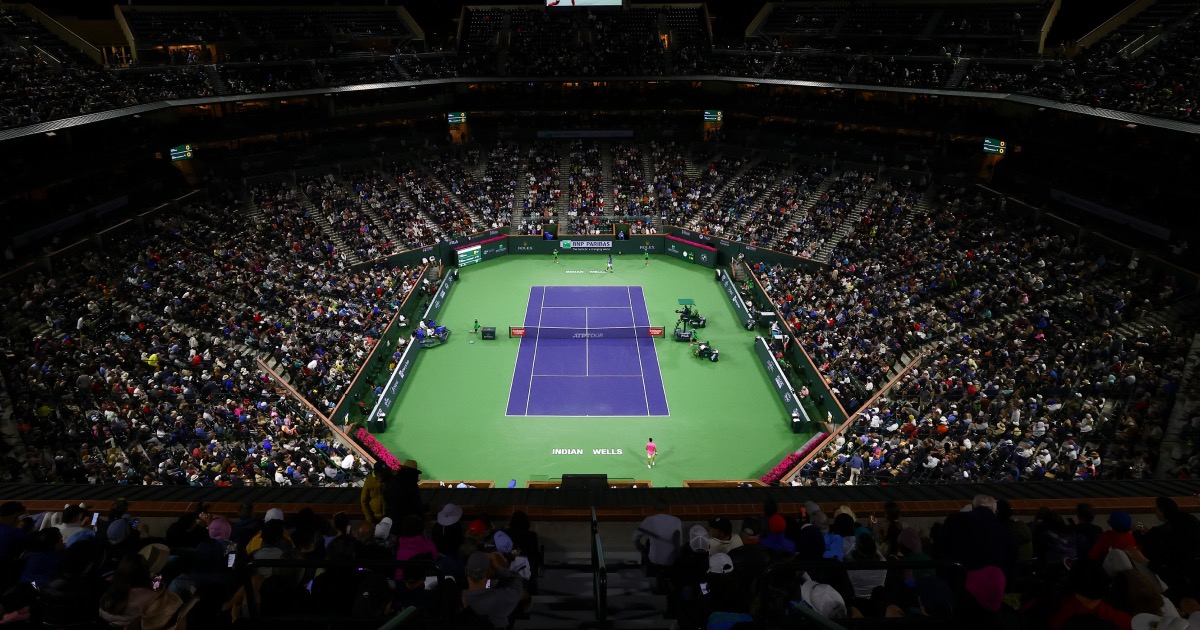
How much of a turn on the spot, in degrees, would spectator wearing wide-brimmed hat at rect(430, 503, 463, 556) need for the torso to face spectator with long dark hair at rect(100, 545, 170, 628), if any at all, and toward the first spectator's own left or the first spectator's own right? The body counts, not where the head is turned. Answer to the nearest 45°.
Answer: approximately 135° to the first spectator's own left

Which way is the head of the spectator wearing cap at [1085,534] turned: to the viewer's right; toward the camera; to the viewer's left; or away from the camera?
away from the camera

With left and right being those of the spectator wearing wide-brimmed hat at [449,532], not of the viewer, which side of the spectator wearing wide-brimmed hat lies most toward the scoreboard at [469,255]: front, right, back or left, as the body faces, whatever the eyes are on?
front

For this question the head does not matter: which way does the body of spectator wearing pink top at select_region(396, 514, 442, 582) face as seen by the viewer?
away from the camera

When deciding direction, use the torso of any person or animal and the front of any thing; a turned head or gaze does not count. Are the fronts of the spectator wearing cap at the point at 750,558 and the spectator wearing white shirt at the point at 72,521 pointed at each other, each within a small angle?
no

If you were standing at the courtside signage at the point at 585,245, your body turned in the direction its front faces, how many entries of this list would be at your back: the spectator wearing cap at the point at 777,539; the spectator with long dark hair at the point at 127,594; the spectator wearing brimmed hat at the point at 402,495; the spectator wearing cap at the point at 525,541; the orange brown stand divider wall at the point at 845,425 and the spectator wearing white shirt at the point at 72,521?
0

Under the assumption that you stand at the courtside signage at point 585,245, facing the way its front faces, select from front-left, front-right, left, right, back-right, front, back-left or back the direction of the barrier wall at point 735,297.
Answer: front-left

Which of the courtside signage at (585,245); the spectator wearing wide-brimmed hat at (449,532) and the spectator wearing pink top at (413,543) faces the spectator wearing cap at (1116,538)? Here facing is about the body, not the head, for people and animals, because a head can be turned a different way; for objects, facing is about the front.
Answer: the courtside signage

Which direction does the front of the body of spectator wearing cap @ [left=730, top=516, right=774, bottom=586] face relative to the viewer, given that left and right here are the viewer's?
facing away from the viewer

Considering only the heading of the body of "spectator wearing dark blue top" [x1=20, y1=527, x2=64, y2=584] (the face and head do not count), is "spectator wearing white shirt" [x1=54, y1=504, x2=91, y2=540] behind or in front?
in front

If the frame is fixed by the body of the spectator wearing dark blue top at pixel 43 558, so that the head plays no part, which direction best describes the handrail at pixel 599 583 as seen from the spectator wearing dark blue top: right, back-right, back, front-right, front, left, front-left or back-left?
right

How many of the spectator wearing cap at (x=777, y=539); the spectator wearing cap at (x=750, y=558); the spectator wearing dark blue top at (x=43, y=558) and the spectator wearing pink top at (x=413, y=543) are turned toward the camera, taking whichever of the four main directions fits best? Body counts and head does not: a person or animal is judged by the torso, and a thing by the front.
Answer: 0

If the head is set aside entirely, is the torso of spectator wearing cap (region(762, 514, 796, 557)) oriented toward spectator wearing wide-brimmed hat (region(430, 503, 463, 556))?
no

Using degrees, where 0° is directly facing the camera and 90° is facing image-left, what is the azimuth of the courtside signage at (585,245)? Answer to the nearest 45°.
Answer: approximately 0°

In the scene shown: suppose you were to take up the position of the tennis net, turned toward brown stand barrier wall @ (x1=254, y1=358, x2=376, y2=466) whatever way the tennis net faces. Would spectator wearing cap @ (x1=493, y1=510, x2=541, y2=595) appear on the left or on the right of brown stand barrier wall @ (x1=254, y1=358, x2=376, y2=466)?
left

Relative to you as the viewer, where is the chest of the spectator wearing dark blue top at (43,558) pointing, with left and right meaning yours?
facing away from the viewer and to the right of the viewer

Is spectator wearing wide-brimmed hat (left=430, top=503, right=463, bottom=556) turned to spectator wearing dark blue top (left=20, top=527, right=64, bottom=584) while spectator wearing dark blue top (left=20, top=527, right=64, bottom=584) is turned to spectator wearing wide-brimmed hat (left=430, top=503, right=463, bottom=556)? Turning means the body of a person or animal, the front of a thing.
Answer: no

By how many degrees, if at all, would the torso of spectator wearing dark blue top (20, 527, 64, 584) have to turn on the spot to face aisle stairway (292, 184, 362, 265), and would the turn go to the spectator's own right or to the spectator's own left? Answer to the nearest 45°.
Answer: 0° — they already face it

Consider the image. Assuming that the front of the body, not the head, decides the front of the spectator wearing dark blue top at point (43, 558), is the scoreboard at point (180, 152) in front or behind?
in front

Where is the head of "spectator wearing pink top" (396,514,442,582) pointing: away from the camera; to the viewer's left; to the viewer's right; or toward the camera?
away from the camera

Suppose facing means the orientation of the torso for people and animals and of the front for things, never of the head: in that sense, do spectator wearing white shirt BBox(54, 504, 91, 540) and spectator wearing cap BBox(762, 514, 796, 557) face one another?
no

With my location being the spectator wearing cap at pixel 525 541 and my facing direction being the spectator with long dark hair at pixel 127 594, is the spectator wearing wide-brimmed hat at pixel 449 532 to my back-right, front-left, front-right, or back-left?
front-right

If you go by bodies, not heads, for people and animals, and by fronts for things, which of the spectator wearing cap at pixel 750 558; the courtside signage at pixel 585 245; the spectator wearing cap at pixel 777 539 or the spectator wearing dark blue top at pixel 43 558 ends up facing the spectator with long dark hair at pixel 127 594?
the courtside signage

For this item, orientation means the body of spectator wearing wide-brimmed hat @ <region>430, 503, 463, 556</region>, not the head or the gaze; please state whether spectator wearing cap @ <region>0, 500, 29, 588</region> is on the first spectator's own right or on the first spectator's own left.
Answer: on the first spectator's own left
